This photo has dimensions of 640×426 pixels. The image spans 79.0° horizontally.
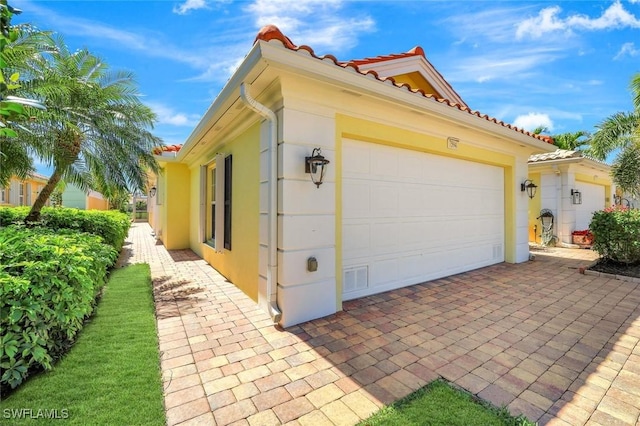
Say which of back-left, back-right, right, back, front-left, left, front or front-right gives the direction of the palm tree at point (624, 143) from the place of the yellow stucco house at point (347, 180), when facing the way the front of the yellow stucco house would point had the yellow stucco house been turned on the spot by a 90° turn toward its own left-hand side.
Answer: front

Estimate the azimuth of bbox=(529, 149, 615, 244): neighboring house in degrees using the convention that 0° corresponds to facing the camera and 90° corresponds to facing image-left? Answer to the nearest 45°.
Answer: approximately 315°

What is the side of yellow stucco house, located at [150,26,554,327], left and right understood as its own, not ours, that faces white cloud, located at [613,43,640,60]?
left

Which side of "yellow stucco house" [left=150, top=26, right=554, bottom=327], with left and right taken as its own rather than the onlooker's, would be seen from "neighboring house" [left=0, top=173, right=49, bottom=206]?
back

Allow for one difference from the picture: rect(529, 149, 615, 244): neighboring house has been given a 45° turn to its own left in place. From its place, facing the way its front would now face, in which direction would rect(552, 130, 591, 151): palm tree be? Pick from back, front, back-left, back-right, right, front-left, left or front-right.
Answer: left

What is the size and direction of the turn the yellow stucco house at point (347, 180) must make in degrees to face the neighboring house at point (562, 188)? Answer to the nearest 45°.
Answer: approximately 90° to its left

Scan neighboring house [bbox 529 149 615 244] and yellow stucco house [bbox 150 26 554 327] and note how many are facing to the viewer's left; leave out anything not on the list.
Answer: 0

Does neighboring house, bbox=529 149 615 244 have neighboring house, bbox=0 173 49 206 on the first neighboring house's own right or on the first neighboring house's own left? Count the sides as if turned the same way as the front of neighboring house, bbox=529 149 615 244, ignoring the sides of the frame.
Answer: on the first neighboring house's own right
